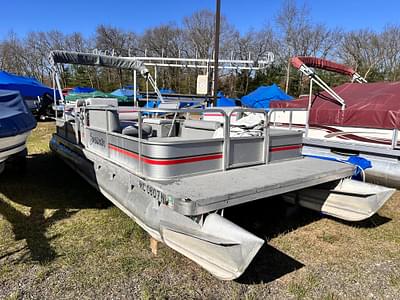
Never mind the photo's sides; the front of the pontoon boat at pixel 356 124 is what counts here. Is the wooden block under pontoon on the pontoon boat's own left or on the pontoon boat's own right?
on the pontoon boat's own right

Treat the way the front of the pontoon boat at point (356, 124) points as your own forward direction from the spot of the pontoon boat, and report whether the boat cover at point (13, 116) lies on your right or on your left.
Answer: on your right

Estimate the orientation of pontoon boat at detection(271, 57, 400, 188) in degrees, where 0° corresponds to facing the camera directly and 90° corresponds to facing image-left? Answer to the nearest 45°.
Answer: approximately 315°

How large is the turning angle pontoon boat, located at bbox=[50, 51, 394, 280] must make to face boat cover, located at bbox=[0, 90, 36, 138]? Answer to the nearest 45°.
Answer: approximately 180°

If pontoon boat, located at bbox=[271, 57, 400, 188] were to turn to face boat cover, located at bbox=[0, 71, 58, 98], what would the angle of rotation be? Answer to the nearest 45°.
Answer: approximately 135° to its right

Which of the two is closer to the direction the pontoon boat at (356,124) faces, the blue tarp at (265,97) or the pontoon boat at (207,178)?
the pontoon boat

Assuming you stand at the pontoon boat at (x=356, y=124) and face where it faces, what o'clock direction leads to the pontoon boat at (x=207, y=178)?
the pontoon boat at (x=207, y=178) is roughly at 2 o'clock from the pontoon boat at (x=356, y=124).

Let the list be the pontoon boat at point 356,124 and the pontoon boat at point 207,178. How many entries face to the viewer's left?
0

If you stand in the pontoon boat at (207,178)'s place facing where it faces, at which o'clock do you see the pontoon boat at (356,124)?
the pontoon boat at (356,124) is roughly at 9 o'clock from the pontoon boat at (207,178).

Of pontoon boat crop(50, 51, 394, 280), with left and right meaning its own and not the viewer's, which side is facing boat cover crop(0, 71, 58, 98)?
back

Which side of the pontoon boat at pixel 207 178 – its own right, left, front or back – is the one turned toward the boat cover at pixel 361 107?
left

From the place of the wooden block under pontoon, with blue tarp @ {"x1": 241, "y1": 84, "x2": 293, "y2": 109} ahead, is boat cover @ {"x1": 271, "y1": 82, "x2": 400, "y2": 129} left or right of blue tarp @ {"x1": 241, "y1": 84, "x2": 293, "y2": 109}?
right

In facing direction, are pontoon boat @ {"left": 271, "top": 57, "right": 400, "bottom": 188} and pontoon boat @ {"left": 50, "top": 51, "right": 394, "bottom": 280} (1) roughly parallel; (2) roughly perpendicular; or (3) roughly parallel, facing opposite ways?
roughly parallel

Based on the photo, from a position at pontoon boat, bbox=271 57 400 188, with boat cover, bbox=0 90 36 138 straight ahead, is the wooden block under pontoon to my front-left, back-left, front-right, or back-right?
front-left

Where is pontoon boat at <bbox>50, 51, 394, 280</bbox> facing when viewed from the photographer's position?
facing the viewer and to the right of the viewer
